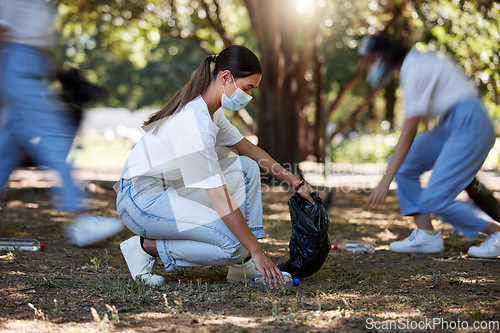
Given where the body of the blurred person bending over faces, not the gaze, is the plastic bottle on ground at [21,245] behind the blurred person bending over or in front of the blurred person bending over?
in front

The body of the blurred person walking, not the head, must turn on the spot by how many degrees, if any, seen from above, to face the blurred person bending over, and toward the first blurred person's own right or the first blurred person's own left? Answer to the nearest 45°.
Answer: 0° — they already face them

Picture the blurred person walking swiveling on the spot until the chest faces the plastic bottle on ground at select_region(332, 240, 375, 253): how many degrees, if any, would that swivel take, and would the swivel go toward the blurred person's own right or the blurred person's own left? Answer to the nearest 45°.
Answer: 0° — they already face it

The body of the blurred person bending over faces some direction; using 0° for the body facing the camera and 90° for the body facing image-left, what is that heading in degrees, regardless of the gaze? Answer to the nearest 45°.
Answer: approximately 90°

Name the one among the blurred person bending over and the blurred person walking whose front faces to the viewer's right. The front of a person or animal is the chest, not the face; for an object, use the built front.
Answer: the blurred person walking

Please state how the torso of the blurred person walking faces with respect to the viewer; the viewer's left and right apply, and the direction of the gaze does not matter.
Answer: facing to the right of the viewer

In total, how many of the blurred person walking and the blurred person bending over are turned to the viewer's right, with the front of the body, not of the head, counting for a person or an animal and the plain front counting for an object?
1

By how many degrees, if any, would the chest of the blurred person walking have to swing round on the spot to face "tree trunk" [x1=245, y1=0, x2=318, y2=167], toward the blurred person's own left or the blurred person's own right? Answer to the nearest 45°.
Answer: approximately 45° to the blurred person's own left
